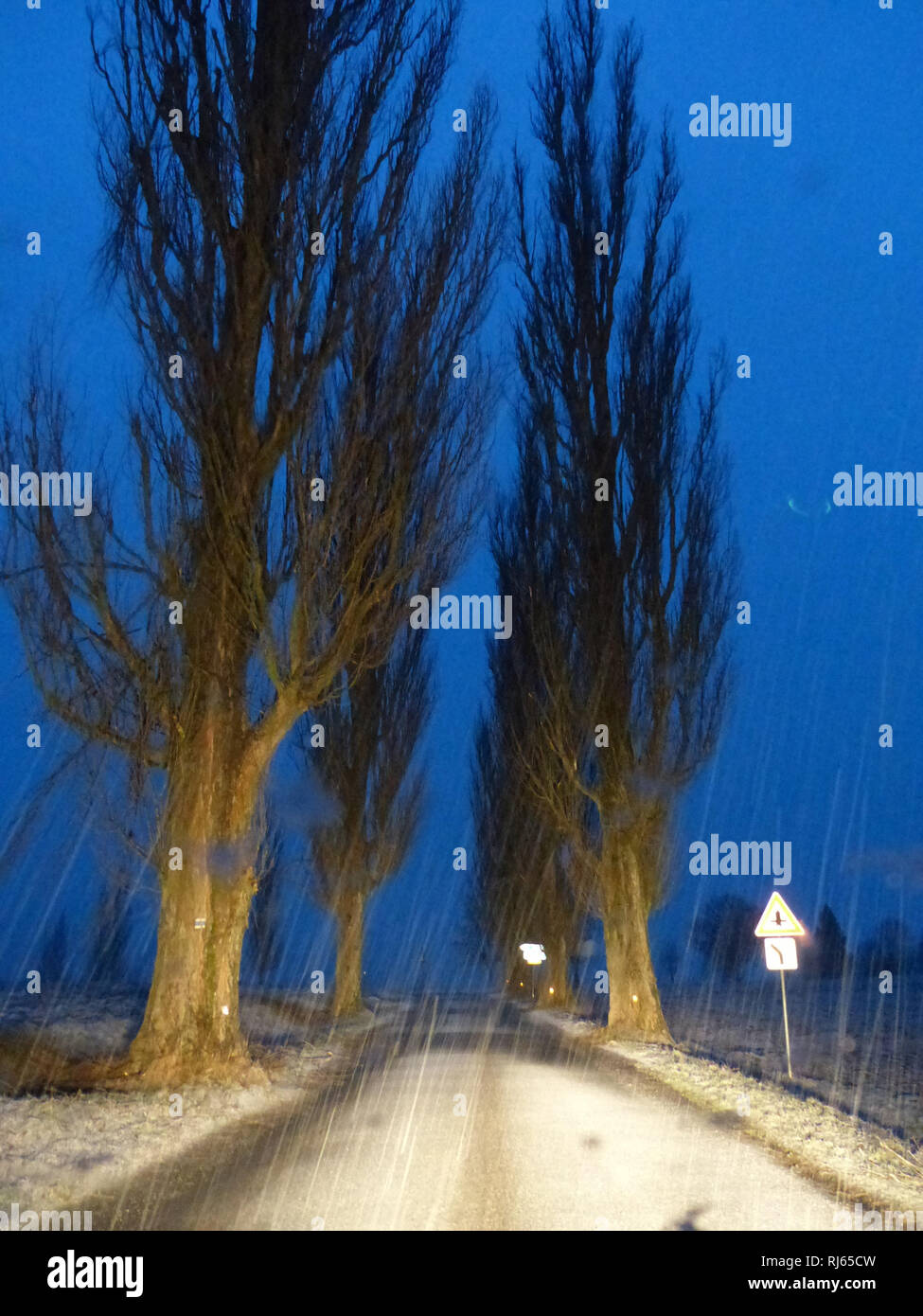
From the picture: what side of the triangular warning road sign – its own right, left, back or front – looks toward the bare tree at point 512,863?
back

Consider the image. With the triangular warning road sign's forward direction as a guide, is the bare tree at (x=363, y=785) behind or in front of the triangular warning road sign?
behind

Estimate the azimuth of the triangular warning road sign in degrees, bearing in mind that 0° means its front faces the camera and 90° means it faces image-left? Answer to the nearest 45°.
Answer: approximately 0°

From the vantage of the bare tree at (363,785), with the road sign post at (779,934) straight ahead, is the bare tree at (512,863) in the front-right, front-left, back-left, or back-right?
back-left
